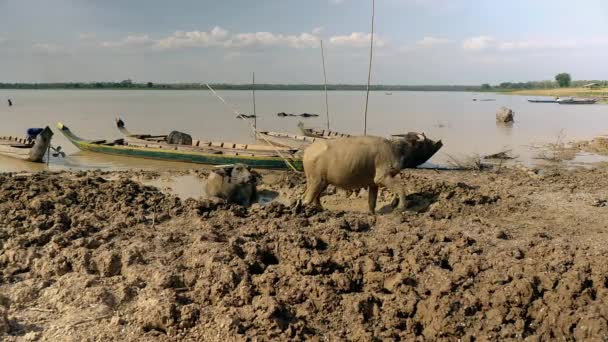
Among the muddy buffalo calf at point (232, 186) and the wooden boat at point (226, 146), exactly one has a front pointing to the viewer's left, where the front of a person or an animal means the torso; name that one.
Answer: the wooden boat

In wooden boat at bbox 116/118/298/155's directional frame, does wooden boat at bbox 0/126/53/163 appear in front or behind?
in front

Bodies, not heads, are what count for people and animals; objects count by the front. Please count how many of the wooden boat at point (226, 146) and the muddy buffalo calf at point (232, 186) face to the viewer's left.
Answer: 1

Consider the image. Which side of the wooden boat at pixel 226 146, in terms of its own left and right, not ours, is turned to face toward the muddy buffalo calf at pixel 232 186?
left

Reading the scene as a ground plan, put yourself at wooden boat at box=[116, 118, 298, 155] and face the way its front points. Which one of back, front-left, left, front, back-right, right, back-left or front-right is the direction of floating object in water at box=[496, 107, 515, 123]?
back-right

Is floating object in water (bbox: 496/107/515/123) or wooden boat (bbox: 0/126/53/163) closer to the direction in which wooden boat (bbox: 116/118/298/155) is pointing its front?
the wooden boat

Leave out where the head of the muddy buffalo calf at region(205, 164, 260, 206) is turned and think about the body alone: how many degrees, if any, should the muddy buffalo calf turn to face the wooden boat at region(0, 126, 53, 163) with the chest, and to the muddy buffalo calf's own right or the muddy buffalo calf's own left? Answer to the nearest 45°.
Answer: approximately 180°

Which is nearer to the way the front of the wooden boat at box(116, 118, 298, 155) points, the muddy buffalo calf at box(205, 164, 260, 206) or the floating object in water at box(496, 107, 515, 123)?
the muddy buffalo calf

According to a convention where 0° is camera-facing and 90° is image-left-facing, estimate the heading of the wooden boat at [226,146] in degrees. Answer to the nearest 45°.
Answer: approximately 90°

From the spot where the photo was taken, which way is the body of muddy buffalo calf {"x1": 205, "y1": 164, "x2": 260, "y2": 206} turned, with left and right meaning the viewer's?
facing the viewer and to the right of the viewer

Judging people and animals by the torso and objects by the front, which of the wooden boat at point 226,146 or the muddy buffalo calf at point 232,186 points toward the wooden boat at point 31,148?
the wooden boat at point 226,146
